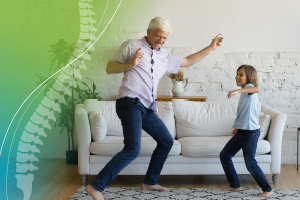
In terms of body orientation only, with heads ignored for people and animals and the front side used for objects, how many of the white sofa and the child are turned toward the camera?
1

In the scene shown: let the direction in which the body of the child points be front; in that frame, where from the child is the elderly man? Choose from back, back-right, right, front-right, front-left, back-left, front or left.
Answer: front-left

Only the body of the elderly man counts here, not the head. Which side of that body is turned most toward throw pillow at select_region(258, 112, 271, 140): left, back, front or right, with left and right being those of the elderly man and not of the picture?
left

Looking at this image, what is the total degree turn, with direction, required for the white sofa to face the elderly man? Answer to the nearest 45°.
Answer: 0° — it already faces them

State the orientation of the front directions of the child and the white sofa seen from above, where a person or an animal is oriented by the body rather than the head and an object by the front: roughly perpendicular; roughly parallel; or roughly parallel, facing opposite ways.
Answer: roughly perpendicular

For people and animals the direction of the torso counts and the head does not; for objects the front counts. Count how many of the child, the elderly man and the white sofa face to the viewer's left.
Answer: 1

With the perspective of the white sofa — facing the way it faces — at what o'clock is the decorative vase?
The decorative vase is roughly at 6 o'clock from the white sofa.

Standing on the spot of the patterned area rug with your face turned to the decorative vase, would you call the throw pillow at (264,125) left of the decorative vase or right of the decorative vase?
right

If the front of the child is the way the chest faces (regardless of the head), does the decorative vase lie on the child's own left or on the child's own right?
on the child's own right

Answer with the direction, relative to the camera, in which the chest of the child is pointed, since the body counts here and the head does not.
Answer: to the viewer's left

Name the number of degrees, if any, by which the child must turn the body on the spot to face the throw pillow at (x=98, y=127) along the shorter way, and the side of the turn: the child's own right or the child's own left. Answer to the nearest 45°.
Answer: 0° — they already face it
